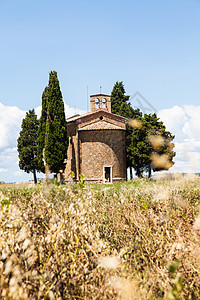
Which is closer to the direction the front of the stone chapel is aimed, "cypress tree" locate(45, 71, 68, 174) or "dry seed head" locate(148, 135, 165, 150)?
the dry seed head
